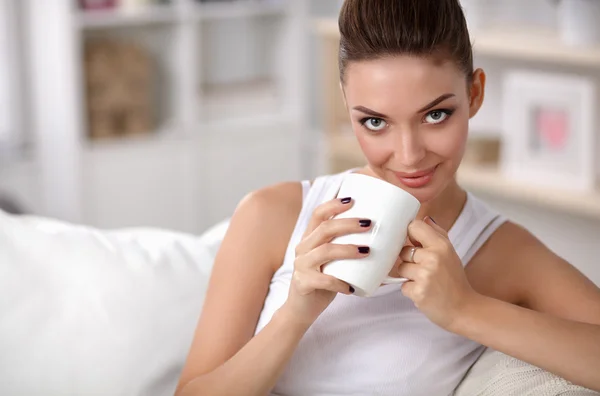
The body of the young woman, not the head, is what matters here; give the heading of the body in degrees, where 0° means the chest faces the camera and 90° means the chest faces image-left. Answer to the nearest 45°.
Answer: approximately 0°

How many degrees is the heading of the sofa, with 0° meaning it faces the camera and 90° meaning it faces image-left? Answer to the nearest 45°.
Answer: approximately 0°

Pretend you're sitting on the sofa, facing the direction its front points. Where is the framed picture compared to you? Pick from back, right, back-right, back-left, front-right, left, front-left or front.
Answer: back-left

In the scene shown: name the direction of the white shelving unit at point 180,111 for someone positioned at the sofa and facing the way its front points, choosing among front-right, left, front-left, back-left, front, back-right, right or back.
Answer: back

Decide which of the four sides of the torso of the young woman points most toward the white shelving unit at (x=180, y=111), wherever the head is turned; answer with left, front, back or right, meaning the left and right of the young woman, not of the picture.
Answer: back

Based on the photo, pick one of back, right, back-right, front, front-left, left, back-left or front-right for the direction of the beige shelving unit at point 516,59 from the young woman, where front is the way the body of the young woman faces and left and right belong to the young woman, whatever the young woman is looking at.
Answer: back
